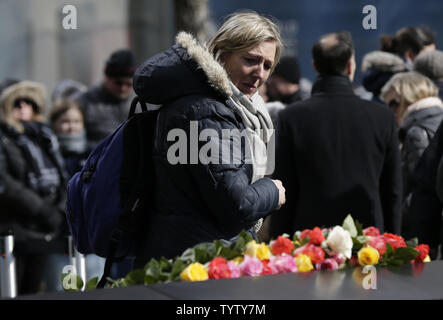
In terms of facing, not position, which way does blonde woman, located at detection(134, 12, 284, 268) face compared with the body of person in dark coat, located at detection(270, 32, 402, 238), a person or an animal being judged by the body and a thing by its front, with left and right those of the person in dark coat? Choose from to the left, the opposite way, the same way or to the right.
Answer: to the right

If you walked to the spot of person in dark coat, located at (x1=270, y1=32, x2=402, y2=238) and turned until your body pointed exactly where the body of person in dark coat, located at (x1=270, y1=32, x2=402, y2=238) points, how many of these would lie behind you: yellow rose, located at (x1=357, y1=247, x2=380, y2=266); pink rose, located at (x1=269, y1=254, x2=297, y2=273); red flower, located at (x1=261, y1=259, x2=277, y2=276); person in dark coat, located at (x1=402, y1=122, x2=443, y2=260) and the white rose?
4

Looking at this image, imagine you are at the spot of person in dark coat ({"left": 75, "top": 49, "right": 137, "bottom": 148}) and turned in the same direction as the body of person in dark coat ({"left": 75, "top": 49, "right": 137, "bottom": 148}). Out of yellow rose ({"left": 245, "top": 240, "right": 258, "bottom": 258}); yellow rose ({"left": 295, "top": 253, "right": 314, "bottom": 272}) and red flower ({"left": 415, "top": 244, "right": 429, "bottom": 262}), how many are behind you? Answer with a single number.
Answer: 0

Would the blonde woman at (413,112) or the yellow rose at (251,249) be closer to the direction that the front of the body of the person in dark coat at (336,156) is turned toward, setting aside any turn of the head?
the blonde woman

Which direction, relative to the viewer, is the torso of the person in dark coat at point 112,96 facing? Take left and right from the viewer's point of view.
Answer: facing the viewer and to the right of the viewer

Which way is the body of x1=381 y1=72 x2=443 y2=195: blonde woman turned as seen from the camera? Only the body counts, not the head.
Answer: to the viewer's left

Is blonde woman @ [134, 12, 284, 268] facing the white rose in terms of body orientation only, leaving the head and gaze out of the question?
yes

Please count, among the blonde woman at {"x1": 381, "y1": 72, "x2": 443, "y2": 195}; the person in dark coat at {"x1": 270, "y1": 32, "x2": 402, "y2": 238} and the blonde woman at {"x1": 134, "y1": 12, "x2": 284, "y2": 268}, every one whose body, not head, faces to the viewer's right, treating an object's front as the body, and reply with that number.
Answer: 1

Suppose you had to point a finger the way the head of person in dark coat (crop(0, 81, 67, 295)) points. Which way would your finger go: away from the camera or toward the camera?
toward the camera

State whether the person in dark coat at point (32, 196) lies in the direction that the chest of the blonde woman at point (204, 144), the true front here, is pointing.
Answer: no

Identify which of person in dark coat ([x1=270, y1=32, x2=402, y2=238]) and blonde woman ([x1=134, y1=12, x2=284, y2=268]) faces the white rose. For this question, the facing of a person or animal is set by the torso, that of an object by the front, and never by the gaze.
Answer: the blonde woman

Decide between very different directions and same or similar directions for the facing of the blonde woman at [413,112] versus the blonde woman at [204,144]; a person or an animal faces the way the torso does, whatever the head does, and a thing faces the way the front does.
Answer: very different directions

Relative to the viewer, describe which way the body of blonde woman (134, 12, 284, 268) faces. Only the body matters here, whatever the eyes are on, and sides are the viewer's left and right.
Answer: facing to the right of the viewer

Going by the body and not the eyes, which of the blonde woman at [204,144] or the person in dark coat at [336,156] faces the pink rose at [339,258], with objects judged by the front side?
the blonde woman

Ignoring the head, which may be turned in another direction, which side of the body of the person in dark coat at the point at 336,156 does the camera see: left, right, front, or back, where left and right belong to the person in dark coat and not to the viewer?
back

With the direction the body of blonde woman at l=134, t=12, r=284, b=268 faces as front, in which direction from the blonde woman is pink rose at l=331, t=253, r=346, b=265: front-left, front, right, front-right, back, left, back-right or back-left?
front
